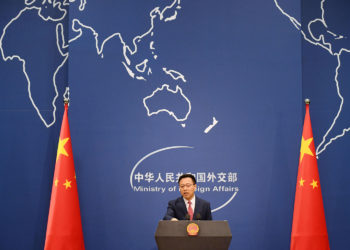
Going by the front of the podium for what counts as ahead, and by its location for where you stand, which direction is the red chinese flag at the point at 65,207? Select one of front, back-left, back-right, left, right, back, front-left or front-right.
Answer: back-right

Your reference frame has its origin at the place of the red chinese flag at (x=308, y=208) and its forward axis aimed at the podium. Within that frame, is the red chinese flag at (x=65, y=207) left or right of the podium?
right

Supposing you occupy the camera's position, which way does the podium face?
facing the viewer

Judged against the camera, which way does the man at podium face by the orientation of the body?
toward the camera

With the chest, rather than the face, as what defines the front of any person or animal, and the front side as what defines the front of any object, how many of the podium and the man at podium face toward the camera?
2

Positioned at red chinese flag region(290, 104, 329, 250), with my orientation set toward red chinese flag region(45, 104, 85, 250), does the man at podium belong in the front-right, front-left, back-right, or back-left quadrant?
front-left

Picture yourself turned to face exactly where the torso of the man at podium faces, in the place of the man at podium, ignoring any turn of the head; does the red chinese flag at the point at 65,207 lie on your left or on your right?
on your right

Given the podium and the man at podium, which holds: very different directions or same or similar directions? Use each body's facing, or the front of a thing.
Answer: same or similar directions

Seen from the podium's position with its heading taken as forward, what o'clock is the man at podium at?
The man at podium is roughly at 6 o'clock from the podium.

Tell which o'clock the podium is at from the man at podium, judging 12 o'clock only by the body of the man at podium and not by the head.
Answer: The podium is roughly at 12 o'clock from the man at podium.
